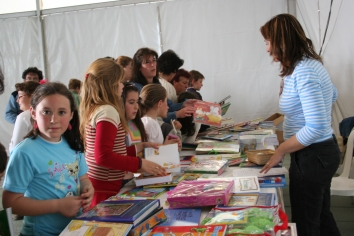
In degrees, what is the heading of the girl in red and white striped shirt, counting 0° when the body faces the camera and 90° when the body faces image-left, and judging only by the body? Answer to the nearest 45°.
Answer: approximately 270°

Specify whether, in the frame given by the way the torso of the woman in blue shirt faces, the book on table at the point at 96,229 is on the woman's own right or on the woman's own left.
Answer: on the woman's own left

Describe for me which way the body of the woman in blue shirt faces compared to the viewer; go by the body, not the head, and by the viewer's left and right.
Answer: facing to the left of the viewer

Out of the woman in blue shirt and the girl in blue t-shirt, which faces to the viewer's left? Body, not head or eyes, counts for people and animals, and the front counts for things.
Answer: the woman in blue shirt

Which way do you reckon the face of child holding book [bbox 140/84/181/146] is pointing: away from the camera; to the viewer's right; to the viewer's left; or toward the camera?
to the viewer's right

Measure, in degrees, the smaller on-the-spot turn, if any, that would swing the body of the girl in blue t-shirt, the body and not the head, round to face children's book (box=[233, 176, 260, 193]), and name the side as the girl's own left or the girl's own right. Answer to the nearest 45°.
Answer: approximately 45° to the girl's own left

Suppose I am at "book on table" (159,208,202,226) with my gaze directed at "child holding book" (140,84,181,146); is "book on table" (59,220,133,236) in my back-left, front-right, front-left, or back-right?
back-left

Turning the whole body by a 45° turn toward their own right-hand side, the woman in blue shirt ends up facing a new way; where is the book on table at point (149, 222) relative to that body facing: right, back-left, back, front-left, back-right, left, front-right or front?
left

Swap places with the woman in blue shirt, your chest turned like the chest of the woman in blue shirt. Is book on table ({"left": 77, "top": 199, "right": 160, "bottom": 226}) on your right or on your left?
on your left

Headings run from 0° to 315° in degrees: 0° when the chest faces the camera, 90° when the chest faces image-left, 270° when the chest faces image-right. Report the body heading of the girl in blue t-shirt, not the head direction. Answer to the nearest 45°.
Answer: approximately 315°

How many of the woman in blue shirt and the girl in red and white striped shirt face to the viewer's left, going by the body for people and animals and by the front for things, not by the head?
1

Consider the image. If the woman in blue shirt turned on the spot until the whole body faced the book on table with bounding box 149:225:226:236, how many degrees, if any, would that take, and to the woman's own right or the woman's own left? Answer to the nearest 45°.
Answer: approximately 45° to the woman's own left

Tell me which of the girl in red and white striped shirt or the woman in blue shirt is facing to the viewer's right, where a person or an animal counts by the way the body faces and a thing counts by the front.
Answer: the girl in red and white striped shirt

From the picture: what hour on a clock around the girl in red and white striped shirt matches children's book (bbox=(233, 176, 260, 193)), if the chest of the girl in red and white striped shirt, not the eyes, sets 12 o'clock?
The children's book is roughly at 1 o'clock from the girl in red and white striped shirt.
